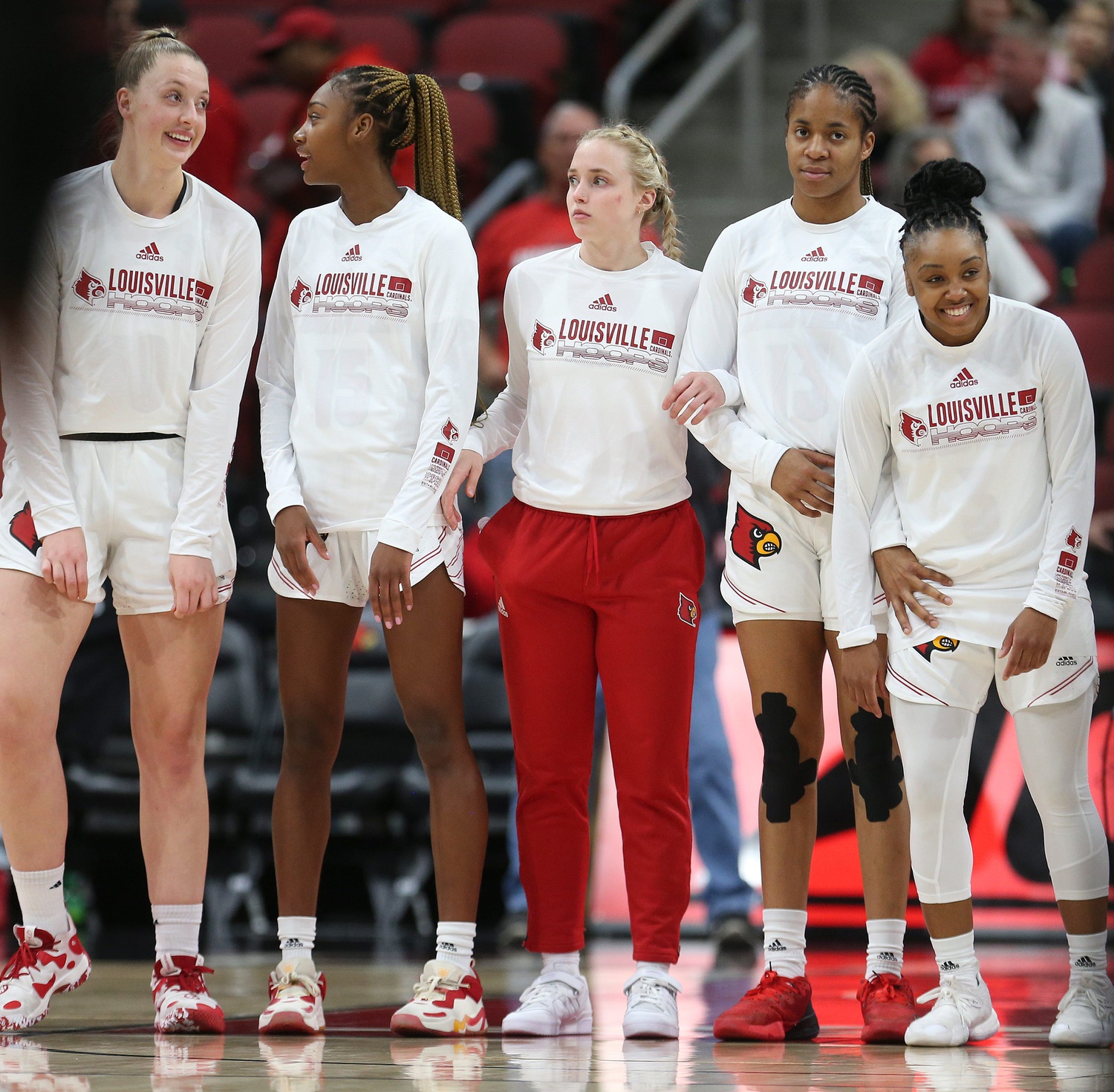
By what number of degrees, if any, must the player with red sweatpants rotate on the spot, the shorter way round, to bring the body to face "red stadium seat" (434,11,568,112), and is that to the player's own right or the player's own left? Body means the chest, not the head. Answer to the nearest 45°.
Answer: approximately 180°

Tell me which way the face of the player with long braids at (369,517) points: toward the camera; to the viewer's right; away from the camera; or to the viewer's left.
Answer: to the viewer's left

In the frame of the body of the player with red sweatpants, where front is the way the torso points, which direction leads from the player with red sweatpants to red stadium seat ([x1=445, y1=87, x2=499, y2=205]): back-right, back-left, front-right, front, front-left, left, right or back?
back

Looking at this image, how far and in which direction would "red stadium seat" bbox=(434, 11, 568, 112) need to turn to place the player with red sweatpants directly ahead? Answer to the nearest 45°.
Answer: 0° — it already faces them

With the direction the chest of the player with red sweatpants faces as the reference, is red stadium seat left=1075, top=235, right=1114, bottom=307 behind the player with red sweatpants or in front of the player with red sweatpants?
behind

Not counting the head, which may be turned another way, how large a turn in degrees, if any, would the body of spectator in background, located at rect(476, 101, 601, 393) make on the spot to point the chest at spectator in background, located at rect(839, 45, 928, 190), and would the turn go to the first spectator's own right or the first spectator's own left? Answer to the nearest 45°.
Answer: approximately 135° to the first spectator's own left

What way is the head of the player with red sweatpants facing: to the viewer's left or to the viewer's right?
to the viewer's left

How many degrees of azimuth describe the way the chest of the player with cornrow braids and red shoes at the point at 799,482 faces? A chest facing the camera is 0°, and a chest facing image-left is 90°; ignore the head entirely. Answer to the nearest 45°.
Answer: approximately 0°

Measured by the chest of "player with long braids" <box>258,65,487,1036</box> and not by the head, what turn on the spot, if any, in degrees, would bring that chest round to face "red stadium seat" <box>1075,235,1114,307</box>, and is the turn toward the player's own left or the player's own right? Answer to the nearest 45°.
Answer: approximately 135° to the player's own left
